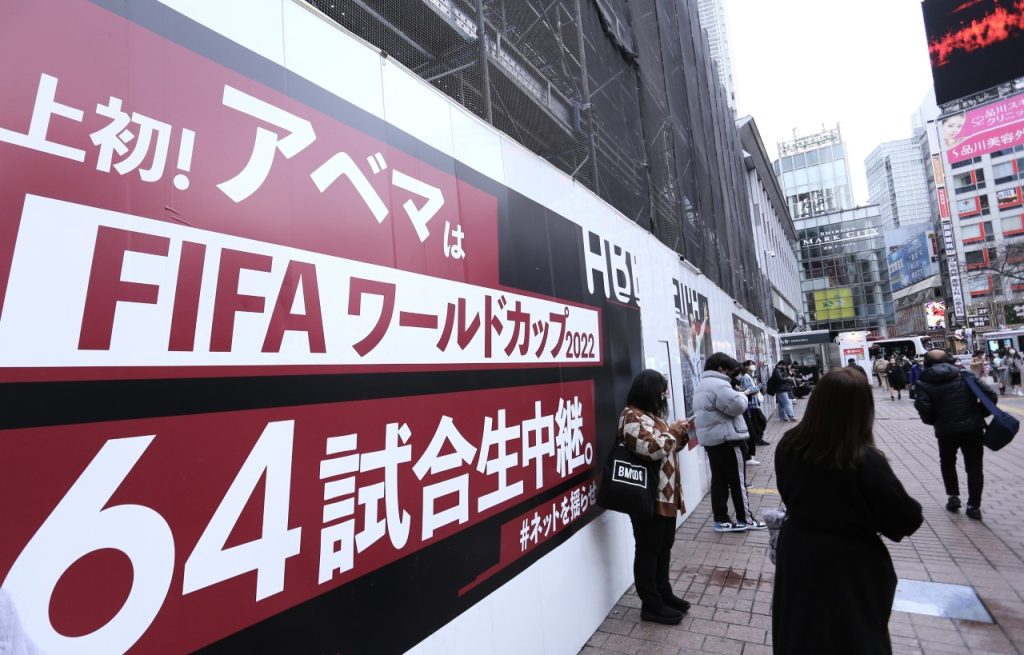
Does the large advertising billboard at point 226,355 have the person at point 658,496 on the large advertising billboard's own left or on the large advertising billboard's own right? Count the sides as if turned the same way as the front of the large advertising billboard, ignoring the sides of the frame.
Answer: on the large advertising billboard's own left

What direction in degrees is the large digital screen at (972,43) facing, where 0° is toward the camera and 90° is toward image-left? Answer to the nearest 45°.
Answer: approximately 45°

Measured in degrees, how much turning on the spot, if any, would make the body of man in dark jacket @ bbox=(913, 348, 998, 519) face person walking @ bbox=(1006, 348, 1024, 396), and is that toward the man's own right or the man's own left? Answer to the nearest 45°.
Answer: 0° — they already face them

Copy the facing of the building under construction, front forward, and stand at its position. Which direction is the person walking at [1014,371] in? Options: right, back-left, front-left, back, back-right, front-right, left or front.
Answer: left

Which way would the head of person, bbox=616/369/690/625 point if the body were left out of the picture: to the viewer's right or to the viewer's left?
to the viewer's right

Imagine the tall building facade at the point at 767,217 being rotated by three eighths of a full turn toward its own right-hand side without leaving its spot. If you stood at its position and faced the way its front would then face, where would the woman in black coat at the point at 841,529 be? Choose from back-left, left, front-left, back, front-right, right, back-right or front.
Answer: left

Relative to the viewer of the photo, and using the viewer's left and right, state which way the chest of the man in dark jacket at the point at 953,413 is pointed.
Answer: facing away from the viewer

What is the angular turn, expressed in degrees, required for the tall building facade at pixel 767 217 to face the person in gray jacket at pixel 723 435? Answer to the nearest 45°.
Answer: approximately 45° to its right

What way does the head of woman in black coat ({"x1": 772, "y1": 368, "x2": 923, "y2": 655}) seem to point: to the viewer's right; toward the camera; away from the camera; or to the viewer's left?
away from the camera

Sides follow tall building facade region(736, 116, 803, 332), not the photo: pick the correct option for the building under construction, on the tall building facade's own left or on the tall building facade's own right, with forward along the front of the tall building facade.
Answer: on the tall building facade's own right

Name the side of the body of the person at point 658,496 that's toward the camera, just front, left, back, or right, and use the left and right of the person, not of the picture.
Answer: right

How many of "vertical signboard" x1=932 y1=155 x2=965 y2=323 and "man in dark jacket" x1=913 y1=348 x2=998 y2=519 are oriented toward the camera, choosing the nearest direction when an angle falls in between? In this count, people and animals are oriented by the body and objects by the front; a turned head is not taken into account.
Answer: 1

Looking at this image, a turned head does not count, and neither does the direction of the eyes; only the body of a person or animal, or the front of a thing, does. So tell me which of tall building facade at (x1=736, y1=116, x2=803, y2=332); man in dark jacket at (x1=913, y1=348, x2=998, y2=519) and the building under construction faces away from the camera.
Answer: the man in dark jacket

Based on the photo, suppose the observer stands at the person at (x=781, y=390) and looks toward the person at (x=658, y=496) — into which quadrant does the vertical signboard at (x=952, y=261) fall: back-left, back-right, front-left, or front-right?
back-left

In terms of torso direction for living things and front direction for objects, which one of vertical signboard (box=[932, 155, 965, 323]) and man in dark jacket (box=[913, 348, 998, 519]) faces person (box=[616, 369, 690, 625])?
the vertical signboard

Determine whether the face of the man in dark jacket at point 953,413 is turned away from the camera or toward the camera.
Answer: away from the camera
